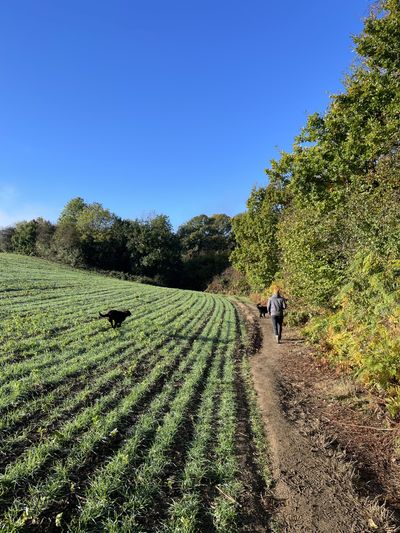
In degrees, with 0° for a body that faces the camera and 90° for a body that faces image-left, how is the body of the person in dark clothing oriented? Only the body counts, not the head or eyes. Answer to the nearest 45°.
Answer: approximately 180°

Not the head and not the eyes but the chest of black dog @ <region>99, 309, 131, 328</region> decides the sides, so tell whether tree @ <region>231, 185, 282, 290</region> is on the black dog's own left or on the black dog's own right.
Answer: on the black dog's own left

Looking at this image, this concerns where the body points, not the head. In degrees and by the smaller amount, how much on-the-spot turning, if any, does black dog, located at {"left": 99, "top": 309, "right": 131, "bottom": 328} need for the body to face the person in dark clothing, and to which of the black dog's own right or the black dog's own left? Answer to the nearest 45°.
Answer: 0° — it already faces them

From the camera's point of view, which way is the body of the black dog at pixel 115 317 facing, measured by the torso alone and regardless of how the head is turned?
to the viewer's right

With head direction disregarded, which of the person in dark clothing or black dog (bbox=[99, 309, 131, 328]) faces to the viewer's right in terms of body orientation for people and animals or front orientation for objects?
the black dog

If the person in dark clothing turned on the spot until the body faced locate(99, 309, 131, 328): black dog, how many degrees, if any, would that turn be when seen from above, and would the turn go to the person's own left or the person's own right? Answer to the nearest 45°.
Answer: approximately 135° to the person's own left

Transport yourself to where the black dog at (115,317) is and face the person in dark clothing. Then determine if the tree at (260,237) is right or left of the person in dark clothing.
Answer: left

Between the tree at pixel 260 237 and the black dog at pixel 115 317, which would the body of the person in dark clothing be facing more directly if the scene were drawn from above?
the tree

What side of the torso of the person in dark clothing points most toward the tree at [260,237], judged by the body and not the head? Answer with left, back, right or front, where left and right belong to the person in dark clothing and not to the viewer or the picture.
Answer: front
